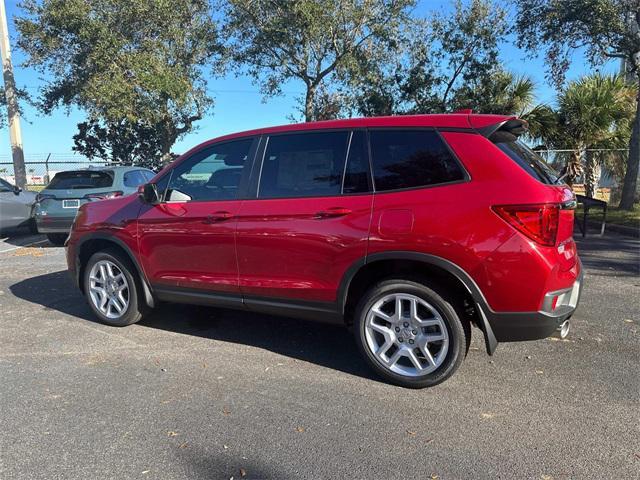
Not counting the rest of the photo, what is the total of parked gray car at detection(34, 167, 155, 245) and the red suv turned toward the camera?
0

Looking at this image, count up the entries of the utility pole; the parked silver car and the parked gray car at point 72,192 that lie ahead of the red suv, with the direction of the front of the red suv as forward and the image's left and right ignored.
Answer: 3

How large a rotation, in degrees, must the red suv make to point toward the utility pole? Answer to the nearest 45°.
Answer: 0° — it already faces it

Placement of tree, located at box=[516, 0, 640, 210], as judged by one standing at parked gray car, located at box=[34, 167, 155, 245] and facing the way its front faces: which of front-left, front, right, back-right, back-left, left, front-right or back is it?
front-right

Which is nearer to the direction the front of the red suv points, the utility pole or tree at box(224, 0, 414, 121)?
the utility pole

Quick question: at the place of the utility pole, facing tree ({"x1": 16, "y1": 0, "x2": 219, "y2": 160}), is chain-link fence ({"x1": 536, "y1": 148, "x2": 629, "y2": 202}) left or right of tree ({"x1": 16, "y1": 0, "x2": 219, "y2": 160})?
right

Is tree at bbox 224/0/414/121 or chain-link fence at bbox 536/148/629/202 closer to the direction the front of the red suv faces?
the tree

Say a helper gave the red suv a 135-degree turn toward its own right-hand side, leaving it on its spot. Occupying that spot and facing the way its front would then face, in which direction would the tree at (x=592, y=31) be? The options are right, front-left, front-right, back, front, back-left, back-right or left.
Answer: front-left

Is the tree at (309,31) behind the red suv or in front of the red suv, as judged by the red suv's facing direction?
in front

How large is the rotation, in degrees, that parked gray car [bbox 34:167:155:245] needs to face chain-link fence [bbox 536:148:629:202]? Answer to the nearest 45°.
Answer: approximately 45° to its right

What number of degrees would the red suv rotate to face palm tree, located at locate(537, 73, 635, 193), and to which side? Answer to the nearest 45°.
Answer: approximately 90° to its right

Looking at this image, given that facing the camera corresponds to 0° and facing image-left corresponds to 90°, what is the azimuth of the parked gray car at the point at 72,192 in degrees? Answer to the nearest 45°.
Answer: approximately 225°

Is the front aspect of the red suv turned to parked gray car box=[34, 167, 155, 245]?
yes

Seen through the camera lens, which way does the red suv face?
facing away from the viewer and to the left of the viewer

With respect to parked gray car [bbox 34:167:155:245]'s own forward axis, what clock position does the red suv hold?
The red suv is roughly at 4 o'clock from the parked gray car.
